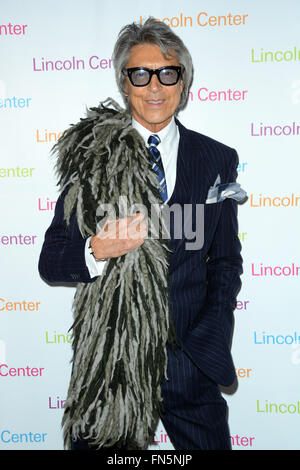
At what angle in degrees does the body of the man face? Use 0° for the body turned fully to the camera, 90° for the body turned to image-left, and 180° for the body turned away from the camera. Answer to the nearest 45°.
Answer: approximately 0°

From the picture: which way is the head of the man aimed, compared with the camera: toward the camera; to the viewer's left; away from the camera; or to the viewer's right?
toward the camera
